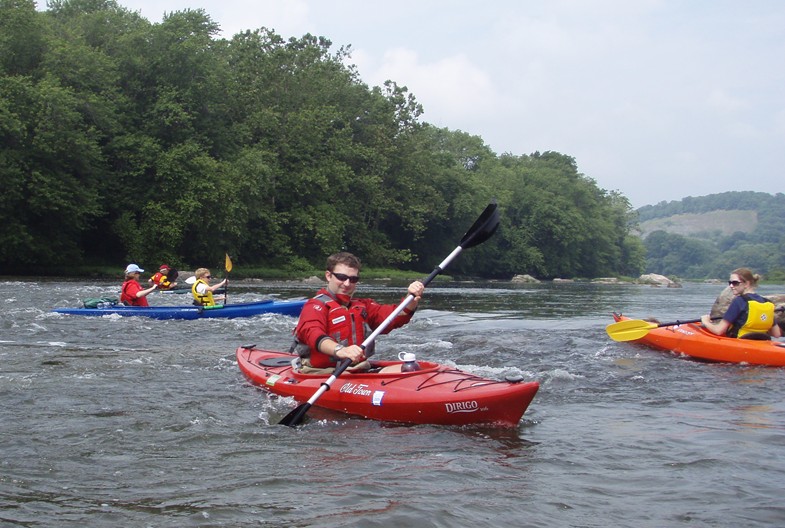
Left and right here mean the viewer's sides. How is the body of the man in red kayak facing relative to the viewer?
facing the viewer and to the right of the viewer

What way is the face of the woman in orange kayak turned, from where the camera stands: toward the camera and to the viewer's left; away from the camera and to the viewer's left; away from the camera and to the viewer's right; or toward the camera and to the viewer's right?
toward the camera and to the viewer's left

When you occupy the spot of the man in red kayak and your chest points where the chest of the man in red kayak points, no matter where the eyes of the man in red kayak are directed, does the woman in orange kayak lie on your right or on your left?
on your left

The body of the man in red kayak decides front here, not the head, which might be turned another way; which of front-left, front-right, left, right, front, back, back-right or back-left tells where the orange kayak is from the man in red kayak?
left

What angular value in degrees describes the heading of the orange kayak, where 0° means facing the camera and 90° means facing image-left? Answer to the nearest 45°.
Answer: approximately 90°

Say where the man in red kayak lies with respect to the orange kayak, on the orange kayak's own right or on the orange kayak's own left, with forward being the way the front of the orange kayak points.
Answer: on the orange kayak's own left

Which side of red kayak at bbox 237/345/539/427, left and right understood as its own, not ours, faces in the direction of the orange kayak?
left
